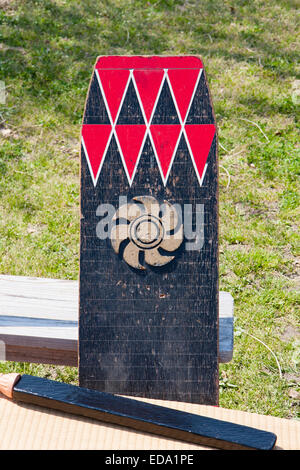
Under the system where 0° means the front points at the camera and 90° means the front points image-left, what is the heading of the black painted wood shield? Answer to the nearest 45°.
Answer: approximately 0°
